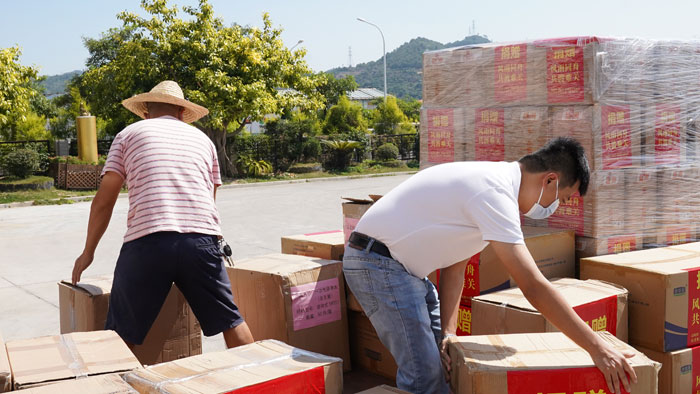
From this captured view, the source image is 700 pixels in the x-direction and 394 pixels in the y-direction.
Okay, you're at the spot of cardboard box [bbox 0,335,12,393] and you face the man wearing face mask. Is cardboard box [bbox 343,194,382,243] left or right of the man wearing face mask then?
left

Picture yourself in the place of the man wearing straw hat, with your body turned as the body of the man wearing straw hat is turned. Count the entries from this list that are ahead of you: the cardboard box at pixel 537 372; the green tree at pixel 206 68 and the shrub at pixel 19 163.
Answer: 2

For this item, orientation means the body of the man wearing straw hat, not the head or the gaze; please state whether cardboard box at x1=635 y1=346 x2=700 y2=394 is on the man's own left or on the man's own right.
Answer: on the man's own right

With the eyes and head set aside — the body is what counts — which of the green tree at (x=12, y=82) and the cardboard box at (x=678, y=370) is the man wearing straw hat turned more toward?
the green tree

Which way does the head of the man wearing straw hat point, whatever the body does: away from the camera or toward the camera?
away from the camera

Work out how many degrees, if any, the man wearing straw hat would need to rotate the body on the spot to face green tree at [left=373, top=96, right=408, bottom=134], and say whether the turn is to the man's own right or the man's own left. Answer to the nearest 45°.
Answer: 0° — they already face it

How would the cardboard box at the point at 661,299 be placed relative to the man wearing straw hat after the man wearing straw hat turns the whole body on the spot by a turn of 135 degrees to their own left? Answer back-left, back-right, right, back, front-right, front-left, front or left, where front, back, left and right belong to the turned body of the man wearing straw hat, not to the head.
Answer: back-left

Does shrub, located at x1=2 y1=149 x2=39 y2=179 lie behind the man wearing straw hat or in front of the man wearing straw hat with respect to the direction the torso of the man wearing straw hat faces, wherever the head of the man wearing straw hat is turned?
in front

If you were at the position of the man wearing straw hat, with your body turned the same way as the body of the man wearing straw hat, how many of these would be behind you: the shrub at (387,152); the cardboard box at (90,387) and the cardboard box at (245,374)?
2

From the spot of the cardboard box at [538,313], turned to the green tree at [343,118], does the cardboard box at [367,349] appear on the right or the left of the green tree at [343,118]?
left

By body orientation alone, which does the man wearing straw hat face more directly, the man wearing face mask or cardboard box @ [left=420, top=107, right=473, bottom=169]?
the cardboard box

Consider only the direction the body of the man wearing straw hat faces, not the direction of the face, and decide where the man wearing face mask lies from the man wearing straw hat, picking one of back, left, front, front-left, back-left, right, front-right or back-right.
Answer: back-right

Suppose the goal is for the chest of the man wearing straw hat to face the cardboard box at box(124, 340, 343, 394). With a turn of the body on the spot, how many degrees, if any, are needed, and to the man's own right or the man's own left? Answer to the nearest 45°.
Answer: approximately 180°

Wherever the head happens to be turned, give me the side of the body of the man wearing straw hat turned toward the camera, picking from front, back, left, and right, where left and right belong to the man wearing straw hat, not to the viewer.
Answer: back

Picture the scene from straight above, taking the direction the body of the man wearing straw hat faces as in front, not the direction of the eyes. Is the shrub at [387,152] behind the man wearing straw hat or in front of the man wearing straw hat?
in front

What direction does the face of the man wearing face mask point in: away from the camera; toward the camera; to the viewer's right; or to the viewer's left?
to the viewer's right

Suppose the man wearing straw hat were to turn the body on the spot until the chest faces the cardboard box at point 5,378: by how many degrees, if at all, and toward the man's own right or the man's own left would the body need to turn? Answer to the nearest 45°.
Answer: approximately 135° to the man's own left

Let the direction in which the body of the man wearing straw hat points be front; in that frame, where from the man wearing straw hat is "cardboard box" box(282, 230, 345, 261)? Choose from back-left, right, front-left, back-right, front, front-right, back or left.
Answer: front-right

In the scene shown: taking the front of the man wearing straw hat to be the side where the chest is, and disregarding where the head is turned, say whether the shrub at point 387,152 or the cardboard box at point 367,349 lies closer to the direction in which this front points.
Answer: the shrub
